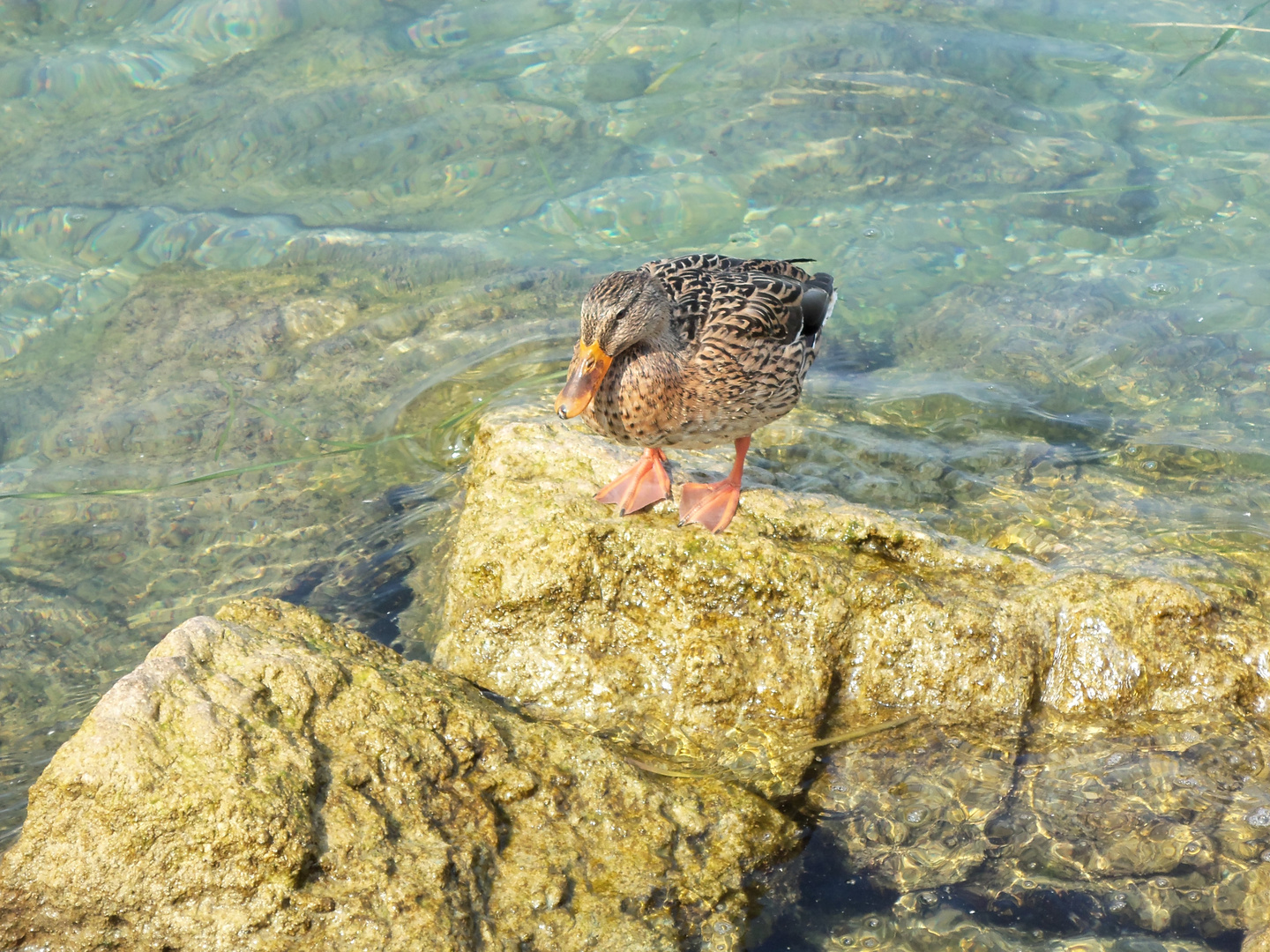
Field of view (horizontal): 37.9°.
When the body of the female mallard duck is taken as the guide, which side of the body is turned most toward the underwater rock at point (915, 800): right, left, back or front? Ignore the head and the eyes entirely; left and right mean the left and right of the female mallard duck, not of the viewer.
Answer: left

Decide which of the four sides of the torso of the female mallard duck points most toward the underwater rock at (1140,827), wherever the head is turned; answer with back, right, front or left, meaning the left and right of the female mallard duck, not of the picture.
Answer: left

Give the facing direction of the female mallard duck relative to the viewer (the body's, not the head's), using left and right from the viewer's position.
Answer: facing the viewer and to the left of the viewer

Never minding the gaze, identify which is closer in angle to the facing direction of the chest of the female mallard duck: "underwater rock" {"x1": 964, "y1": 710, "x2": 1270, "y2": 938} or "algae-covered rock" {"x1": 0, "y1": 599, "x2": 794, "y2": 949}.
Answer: the algae-covered rock

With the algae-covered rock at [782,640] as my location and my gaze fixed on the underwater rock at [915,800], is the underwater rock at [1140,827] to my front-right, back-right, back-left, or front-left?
front-left
